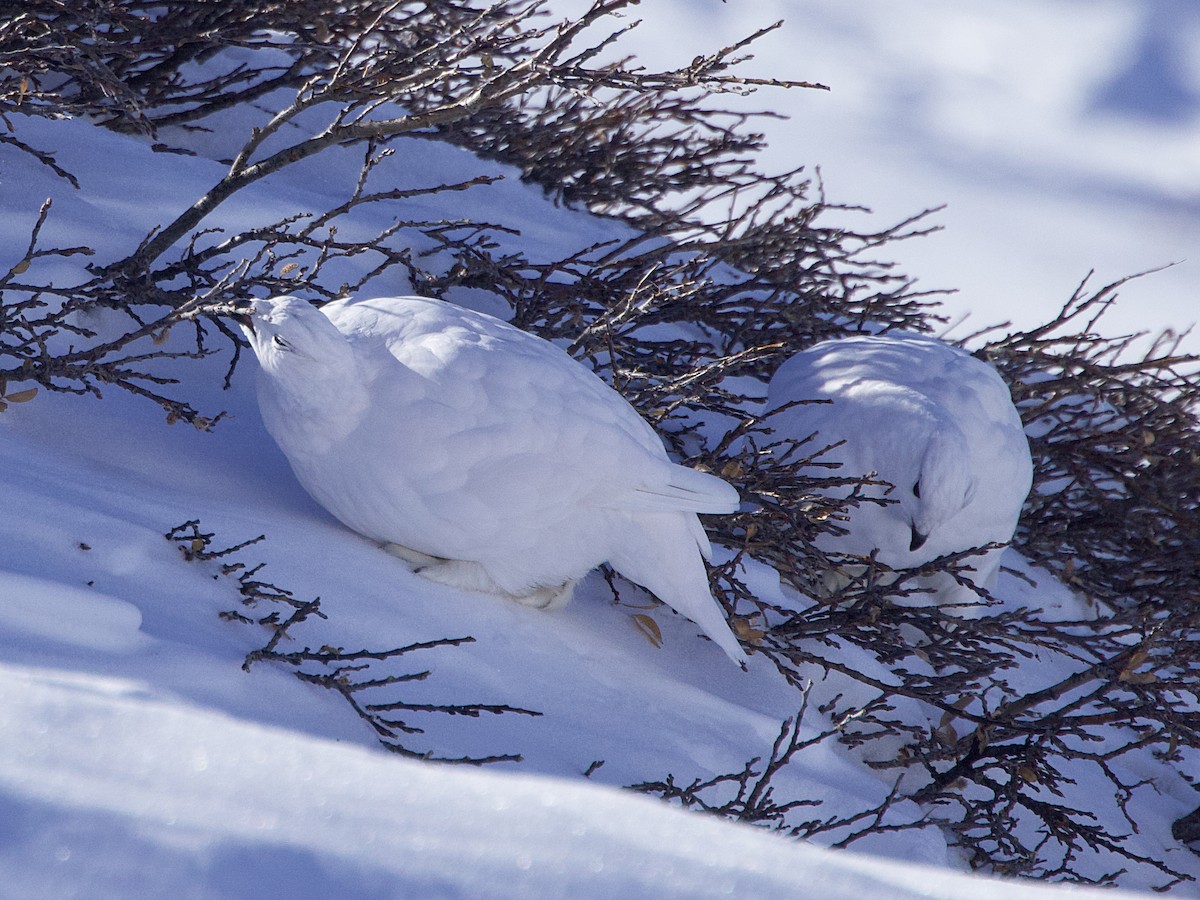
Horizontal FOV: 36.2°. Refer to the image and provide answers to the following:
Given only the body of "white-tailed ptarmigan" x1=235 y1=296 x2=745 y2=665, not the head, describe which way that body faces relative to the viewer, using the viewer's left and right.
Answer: facing to the left of the viewer

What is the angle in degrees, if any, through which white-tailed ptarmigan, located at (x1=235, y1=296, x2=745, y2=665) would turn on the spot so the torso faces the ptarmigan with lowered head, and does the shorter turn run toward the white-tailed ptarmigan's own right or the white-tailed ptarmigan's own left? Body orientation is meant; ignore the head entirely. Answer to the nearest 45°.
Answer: approximately 135° to the white-tailed ptarmigan's own right
